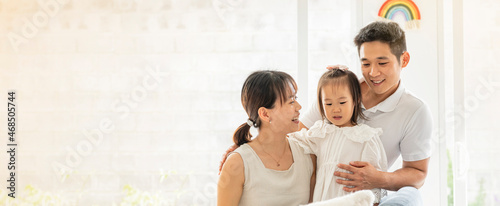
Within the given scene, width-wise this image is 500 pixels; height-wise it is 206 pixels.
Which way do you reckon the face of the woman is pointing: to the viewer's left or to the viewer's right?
to the viewer's right

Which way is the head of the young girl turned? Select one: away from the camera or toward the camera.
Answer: toward the camera

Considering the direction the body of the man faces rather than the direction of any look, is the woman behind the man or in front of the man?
in front

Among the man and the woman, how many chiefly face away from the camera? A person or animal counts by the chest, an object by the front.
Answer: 0

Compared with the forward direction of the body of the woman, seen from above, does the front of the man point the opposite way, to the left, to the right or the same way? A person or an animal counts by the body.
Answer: to the right

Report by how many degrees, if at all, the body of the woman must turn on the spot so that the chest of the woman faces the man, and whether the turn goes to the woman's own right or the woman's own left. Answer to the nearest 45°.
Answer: approximately 45° to the woman's own left

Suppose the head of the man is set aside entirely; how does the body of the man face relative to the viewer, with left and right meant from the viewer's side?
facing the viewer and to the left of the viewer

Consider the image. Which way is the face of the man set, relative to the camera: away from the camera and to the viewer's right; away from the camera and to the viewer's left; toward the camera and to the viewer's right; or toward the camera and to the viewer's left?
toward the camera and to the viewer's left

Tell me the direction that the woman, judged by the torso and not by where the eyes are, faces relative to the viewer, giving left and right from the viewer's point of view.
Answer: facing the viewer and to the right of the viewer
